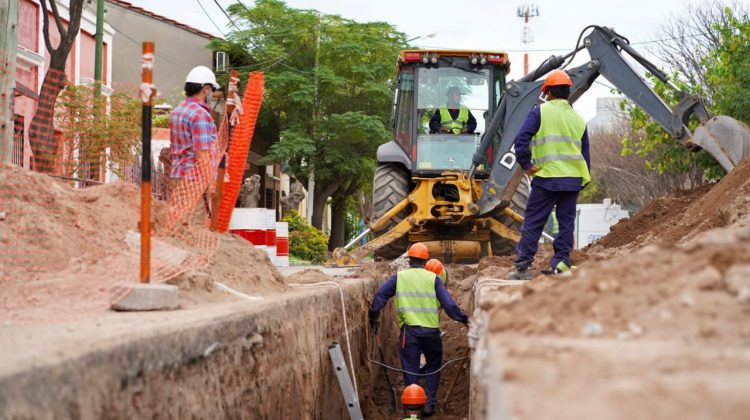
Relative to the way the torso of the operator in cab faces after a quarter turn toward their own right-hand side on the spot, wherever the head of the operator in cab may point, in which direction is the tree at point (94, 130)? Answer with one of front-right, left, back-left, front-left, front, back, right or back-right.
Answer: front

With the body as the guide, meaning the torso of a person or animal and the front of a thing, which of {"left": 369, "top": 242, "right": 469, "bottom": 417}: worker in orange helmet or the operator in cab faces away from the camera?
the worker in orange helmet

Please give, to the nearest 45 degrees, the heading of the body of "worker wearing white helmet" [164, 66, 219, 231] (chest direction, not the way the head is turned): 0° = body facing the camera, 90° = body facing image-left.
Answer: approximately 225°

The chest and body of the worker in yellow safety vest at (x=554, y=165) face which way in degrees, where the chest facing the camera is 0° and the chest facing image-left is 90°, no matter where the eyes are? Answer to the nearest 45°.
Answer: approximately 135°

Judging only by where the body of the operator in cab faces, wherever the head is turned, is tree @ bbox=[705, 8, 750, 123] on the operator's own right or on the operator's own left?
on the operator's own left

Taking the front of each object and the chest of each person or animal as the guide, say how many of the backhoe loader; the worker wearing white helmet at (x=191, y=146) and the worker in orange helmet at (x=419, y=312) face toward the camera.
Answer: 0

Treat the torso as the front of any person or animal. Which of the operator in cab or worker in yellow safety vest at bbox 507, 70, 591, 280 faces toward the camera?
the operator in cab

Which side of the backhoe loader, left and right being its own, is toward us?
back

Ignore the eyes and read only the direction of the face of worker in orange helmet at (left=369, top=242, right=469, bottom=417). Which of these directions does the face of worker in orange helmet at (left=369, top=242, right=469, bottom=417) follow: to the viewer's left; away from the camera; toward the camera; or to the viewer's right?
away from the camera

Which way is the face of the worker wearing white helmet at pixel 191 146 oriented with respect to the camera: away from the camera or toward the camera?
away from the camera

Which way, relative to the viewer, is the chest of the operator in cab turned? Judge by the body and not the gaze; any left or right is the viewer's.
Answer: facing the viewer

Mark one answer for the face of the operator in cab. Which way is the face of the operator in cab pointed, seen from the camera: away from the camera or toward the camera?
toward the camera

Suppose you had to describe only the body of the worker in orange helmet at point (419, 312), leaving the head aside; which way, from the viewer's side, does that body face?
away from the camera

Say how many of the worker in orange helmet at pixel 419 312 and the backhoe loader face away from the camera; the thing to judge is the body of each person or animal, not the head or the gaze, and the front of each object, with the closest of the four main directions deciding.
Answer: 2

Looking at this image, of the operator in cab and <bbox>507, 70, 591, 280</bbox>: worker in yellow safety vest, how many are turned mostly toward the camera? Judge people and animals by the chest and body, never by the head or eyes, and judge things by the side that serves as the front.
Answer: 1
